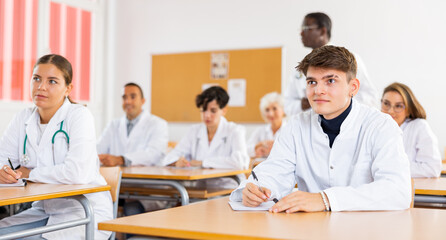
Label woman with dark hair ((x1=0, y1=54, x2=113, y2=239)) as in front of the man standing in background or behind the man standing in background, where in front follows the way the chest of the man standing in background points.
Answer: in front

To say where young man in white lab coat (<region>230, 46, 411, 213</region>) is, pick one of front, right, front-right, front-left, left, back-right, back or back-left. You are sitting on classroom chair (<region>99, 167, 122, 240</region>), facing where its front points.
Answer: left

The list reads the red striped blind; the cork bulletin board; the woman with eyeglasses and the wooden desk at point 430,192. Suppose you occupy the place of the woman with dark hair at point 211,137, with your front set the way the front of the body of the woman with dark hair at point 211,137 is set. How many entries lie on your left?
2

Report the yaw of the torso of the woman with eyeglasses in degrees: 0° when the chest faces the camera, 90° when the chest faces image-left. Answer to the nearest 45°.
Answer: approximately 45°

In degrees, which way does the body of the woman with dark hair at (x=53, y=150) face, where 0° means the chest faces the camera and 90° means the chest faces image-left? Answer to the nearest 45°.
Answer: approximately 45°

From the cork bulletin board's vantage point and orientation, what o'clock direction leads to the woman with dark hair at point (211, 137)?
The woman with dark hair is roughly at 12 o'clock from the cork bulletin board.

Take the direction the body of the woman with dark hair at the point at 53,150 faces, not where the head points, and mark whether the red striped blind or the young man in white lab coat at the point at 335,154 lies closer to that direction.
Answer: the young man in white lab coat

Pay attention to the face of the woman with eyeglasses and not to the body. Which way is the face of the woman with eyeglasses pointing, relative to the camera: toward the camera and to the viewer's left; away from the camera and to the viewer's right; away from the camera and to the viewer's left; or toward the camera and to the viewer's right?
toward the camera and to the viewer's left

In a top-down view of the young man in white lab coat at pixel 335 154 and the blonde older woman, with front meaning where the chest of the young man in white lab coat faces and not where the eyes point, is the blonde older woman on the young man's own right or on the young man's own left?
on the young man's own right

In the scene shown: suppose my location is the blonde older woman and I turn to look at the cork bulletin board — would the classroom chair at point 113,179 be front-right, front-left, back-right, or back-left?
back-left

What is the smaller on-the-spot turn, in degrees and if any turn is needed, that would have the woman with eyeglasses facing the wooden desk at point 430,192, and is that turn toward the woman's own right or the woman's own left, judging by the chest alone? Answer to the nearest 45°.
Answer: approximately 45° to the woman's own left

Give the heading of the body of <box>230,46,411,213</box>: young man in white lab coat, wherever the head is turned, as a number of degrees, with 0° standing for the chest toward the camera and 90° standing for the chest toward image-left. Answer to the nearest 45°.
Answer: approximately 45°
